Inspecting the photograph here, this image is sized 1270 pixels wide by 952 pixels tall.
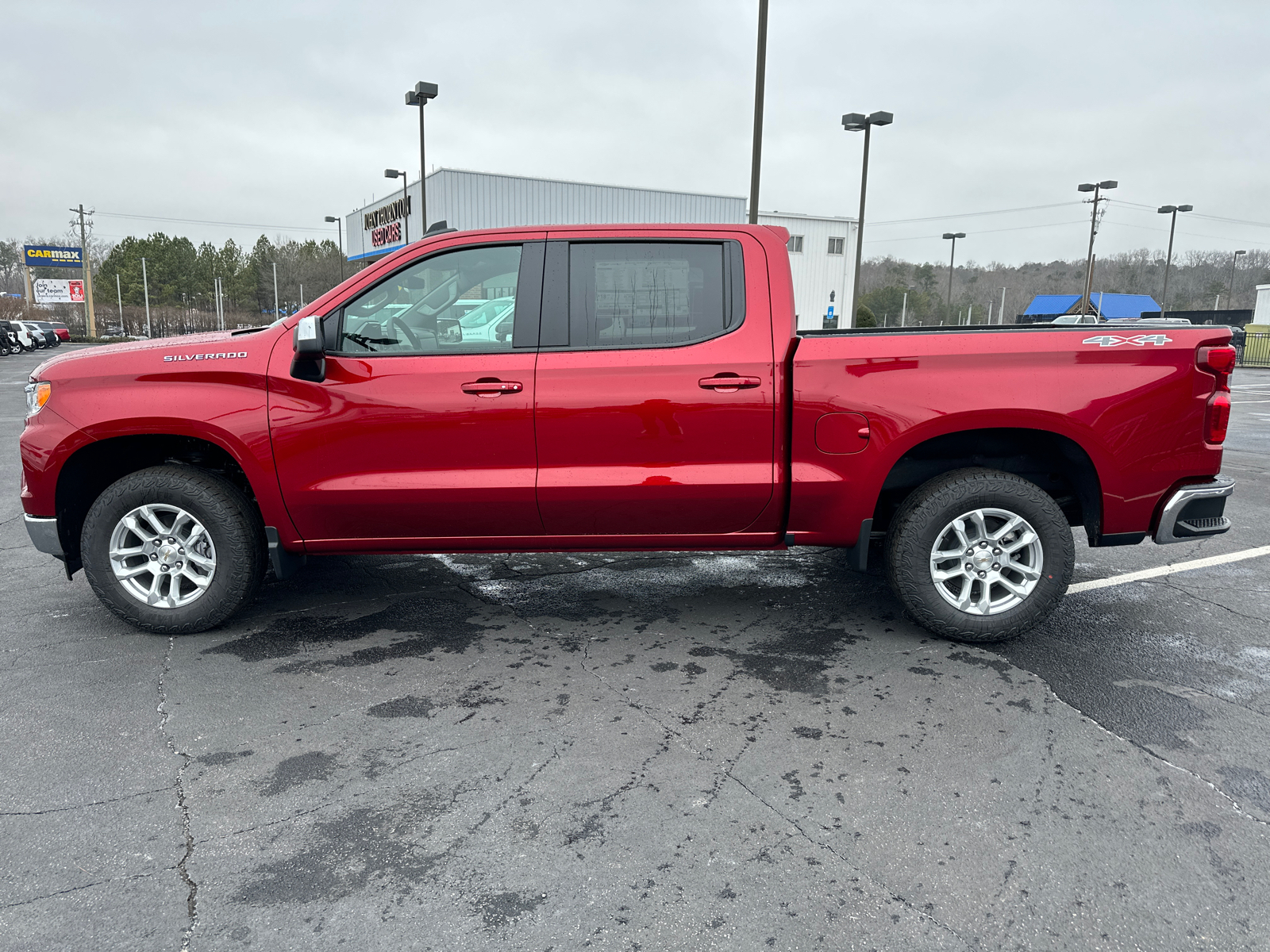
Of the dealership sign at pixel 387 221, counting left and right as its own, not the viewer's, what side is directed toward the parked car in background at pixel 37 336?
right

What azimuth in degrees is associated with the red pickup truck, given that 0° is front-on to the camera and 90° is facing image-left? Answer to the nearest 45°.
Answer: approximately 90°

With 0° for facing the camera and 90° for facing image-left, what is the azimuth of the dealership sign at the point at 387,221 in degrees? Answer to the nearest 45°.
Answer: approximately 45°

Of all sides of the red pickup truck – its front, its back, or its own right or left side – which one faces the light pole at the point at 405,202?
right

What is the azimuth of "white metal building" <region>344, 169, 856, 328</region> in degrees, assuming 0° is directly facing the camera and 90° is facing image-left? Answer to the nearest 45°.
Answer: approximately 45°

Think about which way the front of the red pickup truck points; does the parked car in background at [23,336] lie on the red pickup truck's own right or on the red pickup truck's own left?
on the red pickup truck's own right

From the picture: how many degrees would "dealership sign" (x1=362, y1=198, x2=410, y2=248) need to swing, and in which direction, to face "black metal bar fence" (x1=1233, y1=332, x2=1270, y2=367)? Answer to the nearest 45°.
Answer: approximately 135° to its left
